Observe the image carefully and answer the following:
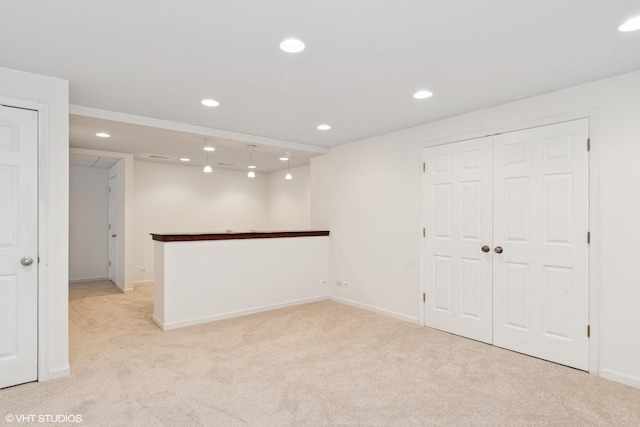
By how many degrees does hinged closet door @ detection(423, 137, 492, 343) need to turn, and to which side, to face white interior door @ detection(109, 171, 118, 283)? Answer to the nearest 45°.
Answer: approximately 45° to its right

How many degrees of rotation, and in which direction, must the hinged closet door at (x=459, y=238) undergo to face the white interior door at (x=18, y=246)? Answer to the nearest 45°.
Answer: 0° — it already faces it

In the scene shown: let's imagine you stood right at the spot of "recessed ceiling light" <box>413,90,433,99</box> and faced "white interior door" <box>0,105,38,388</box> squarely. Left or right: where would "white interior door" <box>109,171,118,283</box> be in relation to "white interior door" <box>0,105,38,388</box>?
right

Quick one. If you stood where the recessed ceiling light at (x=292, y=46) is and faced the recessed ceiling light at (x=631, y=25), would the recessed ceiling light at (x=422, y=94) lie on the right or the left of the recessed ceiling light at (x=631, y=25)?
left

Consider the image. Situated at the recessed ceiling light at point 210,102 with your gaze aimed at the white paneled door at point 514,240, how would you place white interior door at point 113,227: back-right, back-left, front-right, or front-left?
back-left

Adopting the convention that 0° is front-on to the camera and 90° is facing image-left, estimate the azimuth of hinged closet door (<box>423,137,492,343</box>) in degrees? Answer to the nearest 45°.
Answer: approximately 45°
